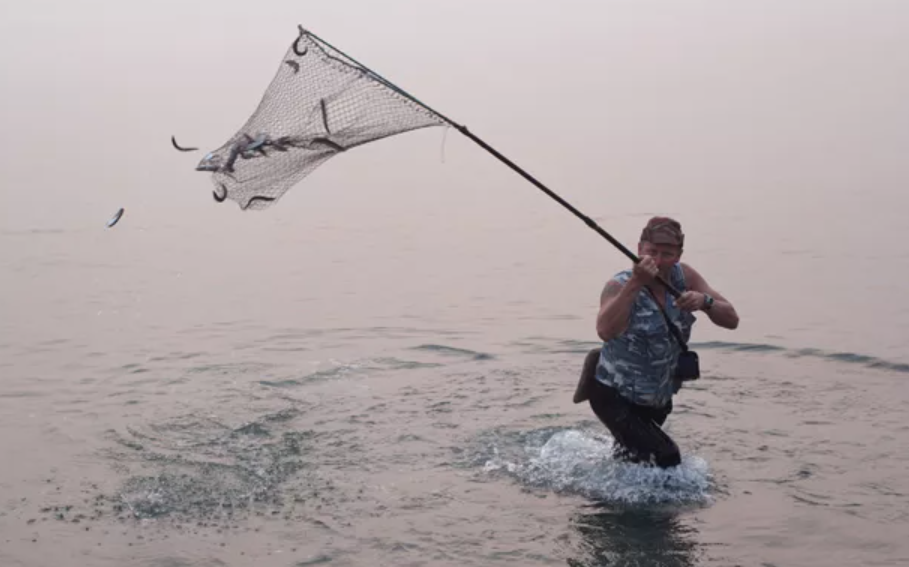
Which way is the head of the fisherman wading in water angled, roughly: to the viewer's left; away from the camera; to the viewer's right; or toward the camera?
toward the camera

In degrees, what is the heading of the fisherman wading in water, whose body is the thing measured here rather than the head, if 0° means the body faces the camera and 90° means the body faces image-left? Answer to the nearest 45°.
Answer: approximately 315°
